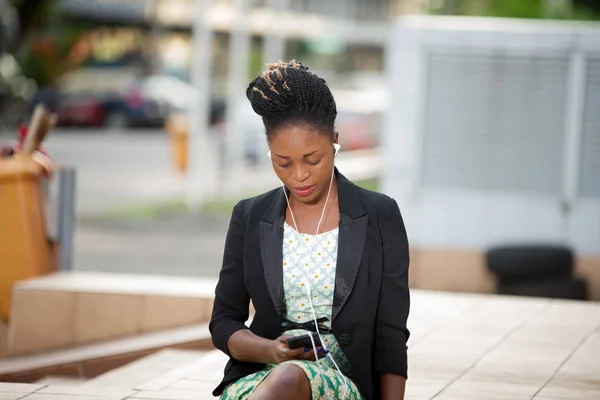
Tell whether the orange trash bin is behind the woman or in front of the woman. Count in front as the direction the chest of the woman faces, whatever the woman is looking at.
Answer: behind

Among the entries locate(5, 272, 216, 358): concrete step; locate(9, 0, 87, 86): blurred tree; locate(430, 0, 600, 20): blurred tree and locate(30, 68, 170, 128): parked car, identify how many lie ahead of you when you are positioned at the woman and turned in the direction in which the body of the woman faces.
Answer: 0

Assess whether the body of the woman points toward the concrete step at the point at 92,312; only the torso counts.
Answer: no

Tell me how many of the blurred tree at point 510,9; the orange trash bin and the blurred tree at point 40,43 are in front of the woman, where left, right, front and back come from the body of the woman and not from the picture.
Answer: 0

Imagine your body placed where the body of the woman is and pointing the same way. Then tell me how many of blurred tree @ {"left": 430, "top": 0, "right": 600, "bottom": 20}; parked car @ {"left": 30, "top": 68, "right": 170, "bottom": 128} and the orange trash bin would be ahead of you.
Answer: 0

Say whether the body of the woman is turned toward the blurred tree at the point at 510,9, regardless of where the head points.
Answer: no

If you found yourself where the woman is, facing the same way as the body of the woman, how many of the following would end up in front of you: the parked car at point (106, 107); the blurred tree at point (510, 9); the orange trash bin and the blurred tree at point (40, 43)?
0

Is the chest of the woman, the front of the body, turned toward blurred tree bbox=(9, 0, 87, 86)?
no

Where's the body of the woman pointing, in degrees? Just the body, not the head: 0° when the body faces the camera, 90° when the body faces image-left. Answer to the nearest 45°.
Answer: approximately 0°

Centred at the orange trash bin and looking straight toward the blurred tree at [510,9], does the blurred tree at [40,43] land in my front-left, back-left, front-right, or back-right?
front-left

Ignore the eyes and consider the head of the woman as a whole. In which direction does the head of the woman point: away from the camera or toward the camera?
toward the camera

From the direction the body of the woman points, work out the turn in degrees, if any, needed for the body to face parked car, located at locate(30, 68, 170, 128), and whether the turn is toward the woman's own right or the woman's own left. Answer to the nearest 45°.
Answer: approximately 180°

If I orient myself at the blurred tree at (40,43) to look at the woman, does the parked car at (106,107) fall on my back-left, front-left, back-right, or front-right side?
front-left
